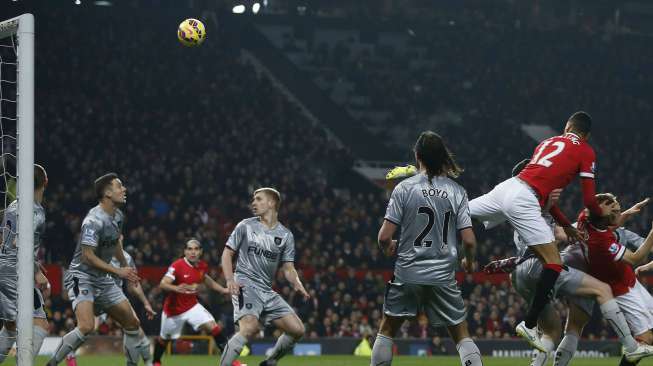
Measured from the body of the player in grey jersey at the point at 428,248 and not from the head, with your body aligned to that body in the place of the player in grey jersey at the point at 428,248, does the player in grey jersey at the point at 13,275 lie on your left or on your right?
on your left

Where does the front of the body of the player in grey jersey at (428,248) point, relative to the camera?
away from the camera

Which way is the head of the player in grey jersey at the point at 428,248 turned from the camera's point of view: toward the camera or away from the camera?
away from the camera

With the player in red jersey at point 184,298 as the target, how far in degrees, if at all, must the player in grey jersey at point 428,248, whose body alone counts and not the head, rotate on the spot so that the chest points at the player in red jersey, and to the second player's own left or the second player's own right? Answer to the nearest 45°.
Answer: approximately 45° to the second player's own left

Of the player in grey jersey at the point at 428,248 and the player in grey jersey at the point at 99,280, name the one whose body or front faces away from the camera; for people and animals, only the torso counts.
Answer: the player in grey jersey at the point at 428,248
